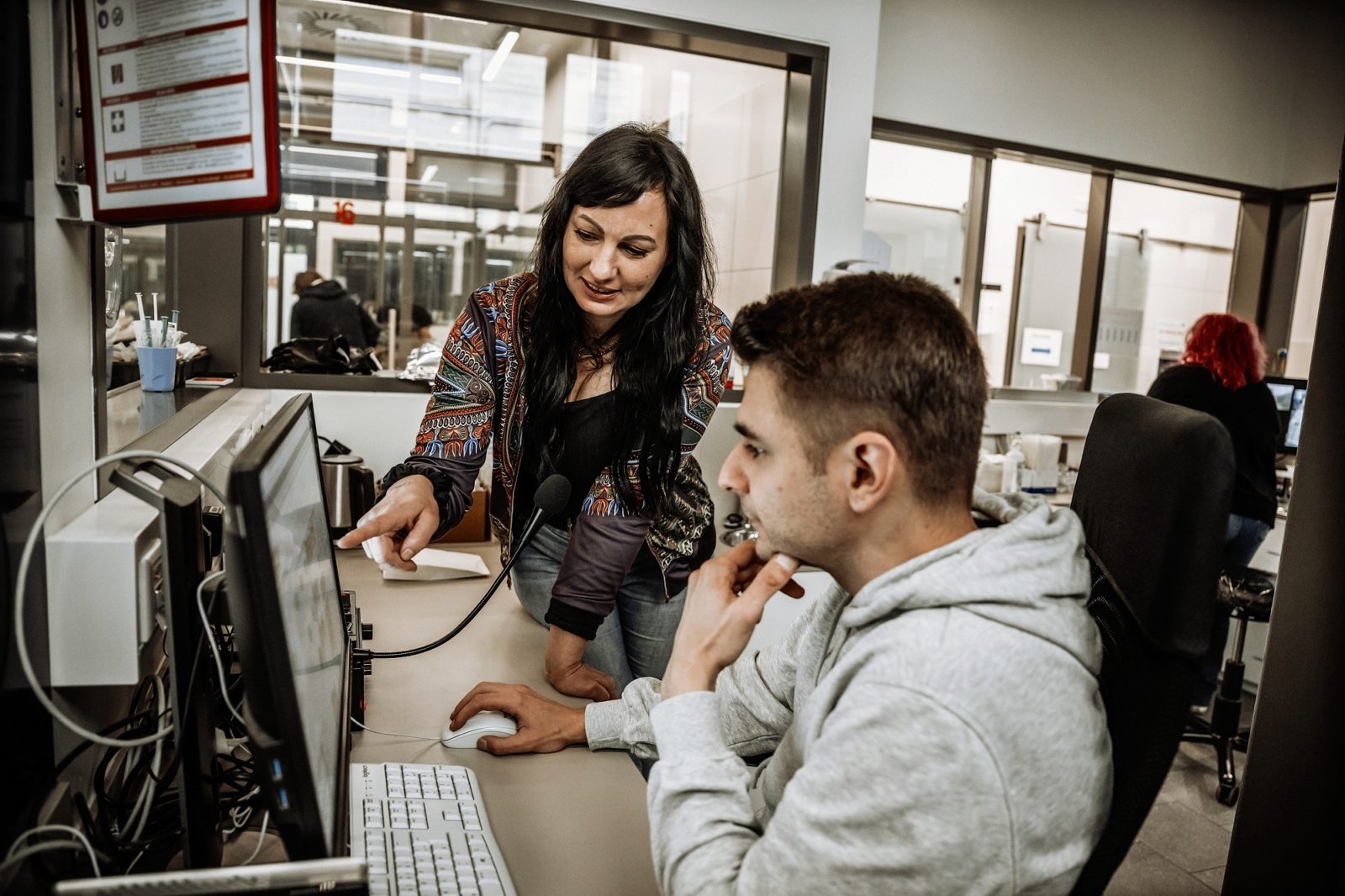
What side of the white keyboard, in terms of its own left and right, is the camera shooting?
right

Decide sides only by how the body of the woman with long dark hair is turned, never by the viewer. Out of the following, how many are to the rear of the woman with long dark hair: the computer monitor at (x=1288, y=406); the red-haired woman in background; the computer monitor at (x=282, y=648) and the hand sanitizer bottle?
3

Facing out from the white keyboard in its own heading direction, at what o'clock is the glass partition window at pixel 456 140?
The glass partition window is roughly at 9 o'clock from the white keyboard.

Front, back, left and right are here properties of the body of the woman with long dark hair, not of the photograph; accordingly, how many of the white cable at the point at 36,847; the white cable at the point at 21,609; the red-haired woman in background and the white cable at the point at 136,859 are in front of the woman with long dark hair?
3

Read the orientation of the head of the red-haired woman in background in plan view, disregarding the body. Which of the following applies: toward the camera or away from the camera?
away from the camera

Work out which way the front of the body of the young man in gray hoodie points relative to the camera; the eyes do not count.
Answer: to the viewer's left

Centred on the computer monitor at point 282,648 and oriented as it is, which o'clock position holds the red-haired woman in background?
The red-haired woman in background is roughly at 11 o'clock from the computer monitor.

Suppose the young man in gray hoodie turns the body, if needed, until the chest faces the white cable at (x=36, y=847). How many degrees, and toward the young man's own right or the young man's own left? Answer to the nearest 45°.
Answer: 0° — they already face it

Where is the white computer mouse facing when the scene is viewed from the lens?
facing to the left of the viewer

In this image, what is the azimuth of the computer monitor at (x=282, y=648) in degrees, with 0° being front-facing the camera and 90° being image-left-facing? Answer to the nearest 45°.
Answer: approximately 270°

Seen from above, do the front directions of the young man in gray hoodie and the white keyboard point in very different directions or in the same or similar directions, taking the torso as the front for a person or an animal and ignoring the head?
very different directions

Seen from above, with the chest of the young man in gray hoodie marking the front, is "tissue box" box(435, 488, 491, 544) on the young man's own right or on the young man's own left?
on the young man's own right

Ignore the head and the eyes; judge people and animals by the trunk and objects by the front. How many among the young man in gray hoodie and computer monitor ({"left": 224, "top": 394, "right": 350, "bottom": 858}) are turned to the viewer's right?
1

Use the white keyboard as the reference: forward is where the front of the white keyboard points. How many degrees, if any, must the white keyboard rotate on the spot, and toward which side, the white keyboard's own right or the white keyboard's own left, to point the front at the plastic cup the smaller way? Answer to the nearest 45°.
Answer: approximately 135° to the white keyboard's own left
